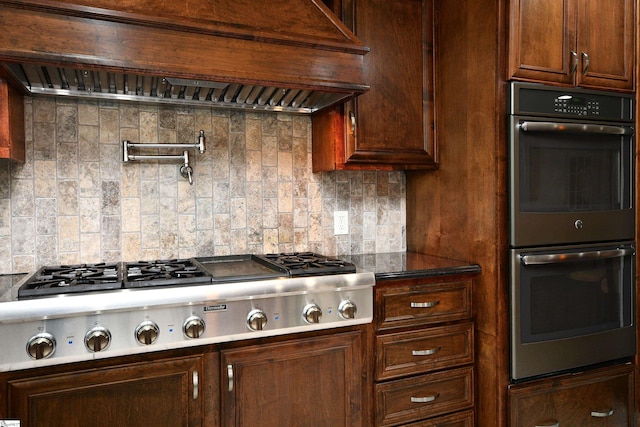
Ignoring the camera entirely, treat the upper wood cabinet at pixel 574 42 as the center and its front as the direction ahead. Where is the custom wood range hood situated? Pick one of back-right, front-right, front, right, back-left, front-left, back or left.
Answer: right

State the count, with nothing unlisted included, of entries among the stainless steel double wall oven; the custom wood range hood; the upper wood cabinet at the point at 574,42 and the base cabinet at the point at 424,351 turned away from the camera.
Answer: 0

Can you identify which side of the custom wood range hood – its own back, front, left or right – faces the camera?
front

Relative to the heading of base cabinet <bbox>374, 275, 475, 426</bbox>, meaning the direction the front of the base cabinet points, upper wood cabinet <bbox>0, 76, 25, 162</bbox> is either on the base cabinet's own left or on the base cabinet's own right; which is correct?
on the base cabinet's own right

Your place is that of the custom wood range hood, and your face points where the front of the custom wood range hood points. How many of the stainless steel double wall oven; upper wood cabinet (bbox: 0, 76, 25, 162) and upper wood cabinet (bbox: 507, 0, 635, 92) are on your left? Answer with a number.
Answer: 2

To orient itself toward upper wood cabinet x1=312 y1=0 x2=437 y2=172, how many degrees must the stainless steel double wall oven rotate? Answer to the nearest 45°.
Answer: approximately 135° to its right

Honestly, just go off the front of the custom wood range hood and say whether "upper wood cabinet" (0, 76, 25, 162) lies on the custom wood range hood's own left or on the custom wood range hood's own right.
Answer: on the custom wood range hood's own right

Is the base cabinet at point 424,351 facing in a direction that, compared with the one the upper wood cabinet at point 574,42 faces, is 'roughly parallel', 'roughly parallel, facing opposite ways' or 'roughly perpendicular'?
roughly parallel

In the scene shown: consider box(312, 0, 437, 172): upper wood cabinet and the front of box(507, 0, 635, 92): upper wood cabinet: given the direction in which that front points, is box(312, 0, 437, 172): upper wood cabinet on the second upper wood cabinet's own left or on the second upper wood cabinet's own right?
on the second upper wood cabinet's own right

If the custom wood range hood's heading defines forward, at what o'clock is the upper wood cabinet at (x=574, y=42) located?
The upper wood cabinet is roughly at 9 o'clock from the custom wood range hood.

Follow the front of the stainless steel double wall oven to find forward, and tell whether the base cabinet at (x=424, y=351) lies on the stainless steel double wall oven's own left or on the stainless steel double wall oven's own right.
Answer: on the stainless steel double wall oven's own right

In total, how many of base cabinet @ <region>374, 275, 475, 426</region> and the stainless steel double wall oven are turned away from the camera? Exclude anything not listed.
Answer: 0

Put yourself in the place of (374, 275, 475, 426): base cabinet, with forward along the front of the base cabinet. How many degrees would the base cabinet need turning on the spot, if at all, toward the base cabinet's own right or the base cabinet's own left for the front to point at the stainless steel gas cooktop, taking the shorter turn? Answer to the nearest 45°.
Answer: approximately 90° to the base cabinet's own right

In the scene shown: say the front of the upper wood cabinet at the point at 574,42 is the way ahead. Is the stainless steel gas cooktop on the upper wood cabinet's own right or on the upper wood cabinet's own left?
on the upper wood cabinet's own right

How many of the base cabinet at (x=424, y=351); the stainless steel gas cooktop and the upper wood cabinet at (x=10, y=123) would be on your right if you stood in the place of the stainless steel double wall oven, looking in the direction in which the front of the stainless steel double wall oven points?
3

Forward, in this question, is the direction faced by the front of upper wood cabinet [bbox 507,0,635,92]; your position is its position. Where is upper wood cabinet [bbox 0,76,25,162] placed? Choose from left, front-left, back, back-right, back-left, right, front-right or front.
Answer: right
